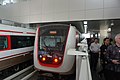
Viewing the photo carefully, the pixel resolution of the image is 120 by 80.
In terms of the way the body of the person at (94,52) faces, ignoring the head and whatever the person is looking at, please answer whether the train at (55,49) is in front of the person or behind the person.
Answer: in front

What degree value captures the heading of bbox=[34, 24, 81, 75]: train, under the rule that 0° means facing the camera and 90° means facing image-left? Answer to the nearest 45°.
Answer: approximately 45°

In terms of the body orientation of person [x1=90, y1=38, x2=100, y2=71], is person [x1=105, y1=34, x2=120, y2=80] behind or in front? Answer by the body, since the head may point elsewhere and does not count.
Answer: in front

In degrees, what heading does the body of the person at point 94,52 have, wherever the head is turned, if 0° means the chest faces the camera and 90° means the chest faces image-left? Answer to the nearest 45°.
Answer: approximately 0°
